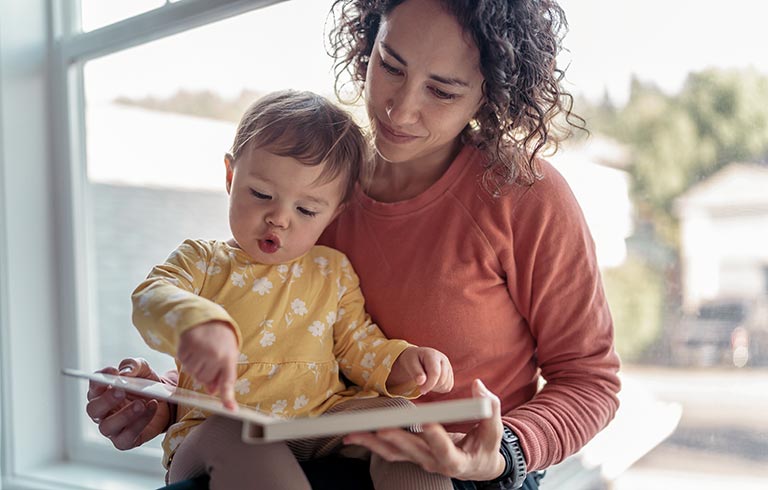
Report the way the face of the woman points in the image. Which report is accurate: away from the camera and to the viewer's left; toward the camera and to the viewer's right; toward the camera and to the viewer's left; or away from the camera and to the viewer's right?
toward the camera and to the viewer's left

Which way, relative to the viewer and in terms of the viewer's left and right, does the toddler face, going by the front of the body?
facing the viewer

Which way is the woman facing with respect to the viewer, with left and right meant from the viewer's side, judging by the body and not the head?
facing the viewer and to the left of the viewer
